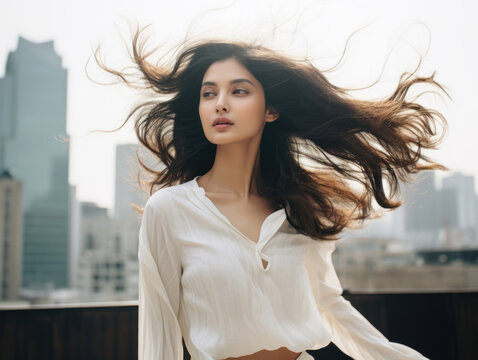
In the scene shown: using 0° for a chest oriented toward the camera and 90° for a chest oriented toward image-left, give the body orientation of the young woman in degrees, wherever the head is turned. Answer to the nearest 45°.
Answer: approximately 0°
